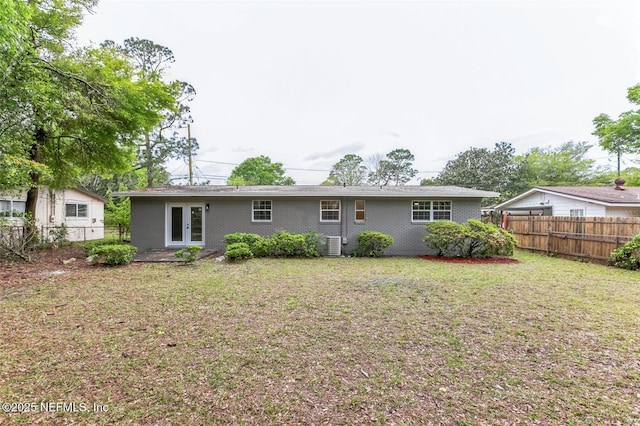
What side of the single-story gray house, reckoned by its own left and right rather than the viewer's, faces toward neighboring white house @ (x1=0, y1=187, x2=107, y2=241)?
left

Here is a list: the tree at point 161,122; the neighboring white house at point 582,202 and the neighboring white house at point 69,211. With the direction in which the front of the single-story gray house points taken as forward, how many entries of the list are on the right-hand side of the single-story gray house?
1

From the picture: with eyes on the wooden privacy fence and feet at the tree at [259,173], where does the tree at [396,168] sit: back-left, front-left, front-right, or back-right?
front-left

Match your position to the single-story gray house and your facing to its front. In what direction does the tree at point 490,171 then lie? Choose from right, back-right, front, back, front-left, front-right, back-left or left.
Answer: front-right

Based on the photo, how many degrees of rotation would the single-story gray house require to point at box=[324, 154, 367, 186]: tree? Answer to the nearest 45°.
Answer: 0° — it already faces it

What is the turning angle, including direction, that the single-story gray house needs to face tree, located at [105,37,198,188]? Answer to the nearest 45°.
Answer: approximately 45° to its left

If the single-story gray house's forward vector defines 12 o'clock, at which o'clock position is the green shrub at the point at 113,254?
The green shrub is roughly at 8 o'clock from the single-story gray house.

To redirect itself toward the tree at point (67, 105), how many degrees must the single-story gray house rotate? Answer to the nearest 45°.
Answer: approximately 90° to its left

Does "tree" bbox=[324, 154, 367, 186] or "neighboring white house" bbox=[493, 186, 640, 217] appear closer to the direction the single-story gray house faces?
the tree

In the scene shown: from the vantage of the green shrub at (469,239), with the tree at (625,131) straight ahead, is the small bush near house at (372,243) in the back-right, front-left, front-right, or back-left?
back-left

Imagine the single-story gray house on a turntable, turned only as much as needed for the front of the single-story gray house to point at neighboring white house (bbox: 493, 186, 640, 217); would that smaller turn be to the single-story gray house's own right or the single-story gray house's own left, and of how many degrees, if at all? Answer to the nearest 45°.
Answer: approximately 90° to the single-story gray house's own right

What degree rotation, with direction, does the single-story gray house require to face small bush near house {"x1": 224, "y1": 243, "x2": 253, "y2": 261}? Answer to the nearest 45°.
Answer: approximately 135° to its left

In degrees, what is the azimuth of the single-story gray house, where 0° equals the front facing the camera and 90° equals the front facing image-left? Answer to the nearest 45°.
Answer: approximately 180°

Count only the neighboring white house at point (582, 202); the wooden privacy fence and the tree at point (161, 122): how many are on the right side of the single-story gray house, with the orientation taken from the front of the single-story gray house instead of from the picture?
2

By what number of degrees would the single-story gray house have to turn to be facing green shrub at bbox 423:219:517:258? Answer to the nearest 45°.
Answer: approximately 90° to its right
